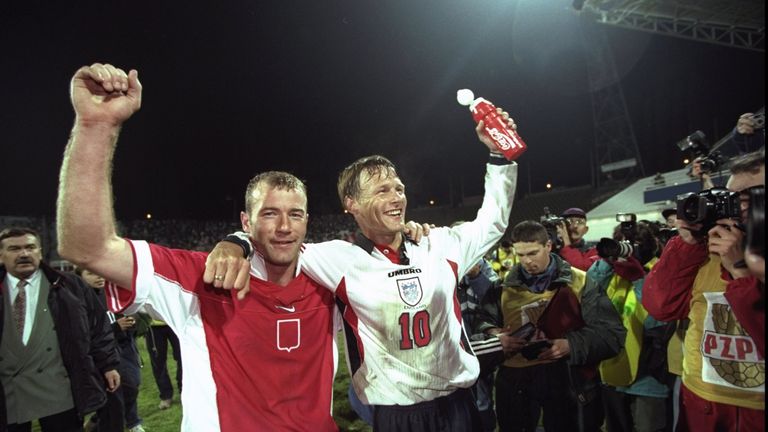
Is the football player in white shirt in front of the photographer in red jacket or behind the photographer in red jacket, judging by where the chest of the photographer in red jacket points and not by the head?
in front

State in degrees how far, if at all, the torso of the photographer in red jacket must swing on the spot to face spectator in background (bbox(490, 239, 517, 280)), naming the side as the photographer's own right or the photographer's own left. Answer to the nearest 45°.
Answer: approximately 90° to the photographer's own right

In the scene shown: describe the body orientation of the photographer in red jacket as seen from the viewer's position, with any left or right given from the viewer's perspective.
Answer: facing the viewer and to the left of the viewer

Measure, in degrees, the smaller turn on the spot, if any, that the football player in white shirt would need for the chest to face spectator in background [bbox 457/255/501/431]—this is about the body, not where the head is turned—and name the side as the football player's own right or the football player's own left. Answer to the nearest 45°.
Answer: approximately 135° to the football player's own left

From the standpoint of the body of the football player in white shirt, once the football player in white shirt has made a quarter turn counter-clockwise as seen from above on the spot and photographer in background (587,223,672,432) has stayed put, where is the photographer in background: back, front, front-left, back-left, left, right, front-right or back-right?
front-left

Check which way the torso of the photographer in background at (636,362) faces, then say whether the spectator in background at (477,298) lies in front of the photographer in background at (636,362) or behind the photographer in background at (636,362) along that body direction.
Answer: in front

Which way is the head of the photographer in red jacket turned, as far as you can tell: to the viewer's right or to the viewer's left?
to the viewer's left

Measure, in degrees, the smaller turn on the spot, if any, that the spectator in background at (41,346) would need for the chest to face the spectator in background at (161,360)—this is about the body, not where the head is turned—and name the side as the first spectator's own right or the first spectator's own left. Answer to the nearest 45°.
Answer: approximately 135° to the first spectator's own left

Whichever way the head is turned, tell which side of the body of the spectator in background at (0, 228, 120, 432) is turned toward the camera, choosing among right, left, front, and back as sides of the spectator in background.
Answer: front

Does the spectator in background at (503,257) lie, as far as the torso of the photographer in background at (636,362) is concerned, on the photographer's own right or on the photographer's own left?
on the photographer's own right

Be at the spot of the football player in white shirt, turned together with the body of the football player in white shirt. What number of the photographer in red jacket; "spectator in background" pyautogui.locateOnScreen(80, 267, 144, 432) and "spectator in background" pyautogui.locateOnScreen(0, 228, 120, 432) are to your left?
1

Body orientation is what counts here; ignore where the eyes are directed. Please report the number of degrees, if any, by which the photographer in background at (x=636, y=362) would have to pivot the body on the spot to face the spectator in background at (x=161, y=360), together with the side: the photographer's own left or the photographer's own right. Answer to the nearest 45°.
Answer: approximately 45° to the photographer's own right

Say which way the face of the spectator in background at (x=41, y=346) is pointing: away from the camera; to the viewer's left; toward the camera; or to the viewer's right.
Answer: toward the camera

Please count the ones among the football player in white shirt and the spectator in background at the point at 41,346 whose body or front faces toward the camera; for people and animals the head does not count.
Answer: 2

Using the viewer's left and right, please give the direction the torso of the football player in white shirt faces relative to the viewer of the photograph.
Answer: facing the viewer

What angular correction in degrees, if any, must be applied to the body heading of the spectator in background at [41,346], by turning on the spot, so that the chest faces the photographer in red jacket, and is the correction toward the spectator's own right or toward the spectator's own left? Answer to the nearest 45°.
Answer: approximately 45° to the spectator's own left

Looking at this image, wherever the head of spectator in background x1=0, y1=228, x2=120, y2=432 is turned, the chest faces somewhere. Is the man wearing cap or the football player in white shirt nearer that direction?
the football player in white shirt
